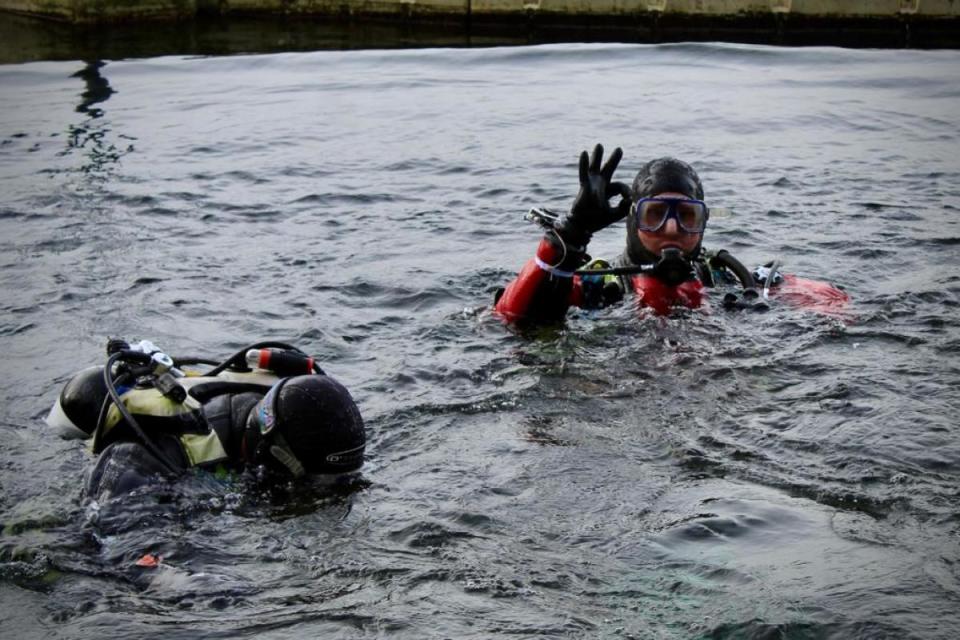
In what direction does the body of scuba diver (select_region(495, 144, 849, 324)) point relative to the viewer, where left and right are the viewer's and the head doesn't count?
facing the viewer

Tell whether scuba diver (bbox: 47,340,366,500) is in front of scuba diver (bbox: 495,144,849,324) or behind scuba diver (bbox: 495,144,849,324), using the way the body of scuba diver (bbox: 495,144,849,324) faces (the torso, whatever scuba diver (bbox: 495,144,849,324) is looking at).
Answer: in front

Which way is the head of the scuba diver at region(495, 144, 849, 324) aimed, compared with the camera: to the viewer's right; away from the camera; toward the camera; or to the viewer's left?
toward the camera
